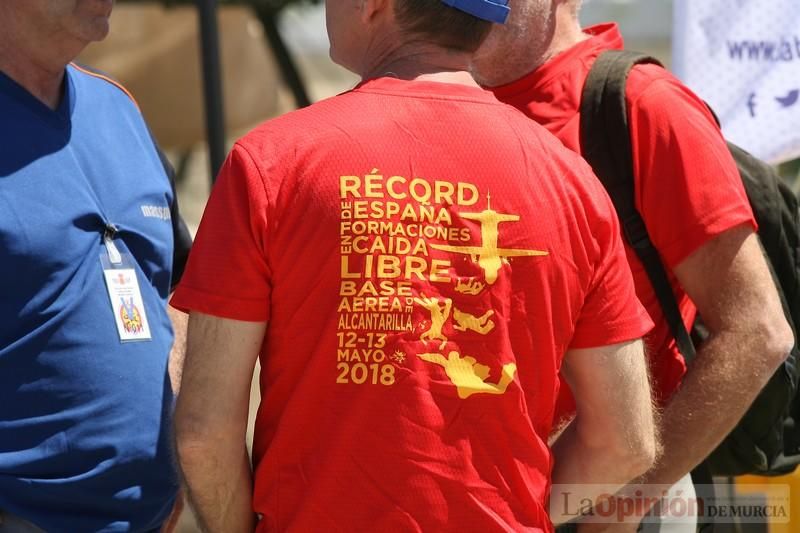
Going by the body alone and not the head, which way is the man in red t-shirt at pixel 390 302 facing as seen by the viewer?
away from the camera

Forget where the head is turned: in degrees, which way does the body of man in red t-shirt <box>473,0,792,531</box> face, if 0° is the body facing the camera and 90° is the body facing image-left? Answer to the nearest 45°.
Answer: approximately 45°

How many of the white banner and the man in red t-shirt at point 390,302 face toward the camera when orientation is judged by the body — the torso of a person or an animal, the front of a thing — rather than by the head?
1

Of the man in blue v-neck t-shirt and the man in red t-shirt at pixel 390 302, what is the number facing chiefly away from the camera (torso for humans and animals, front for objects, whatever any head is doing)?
1

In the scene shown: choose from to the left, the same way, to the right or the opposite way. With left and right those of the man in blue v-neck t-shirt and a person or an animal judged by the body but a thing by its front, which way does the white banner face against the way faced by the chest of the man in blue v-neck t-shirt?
to the right

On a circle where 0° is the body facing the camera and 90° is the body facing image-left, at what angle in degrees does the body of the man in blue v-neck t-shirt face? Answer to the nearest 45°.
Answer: approximately 315°

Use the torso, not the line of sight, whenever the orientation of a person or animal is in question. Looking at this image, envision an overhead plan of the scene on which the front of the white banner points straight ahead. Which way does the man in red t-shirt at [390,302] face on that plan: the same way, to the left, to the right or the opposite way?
the opposite way

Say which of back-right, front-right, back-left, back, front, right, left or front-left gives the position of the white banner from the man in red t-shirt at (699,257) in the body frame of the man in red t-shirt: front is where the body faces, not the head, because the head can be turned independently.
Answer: back-right
